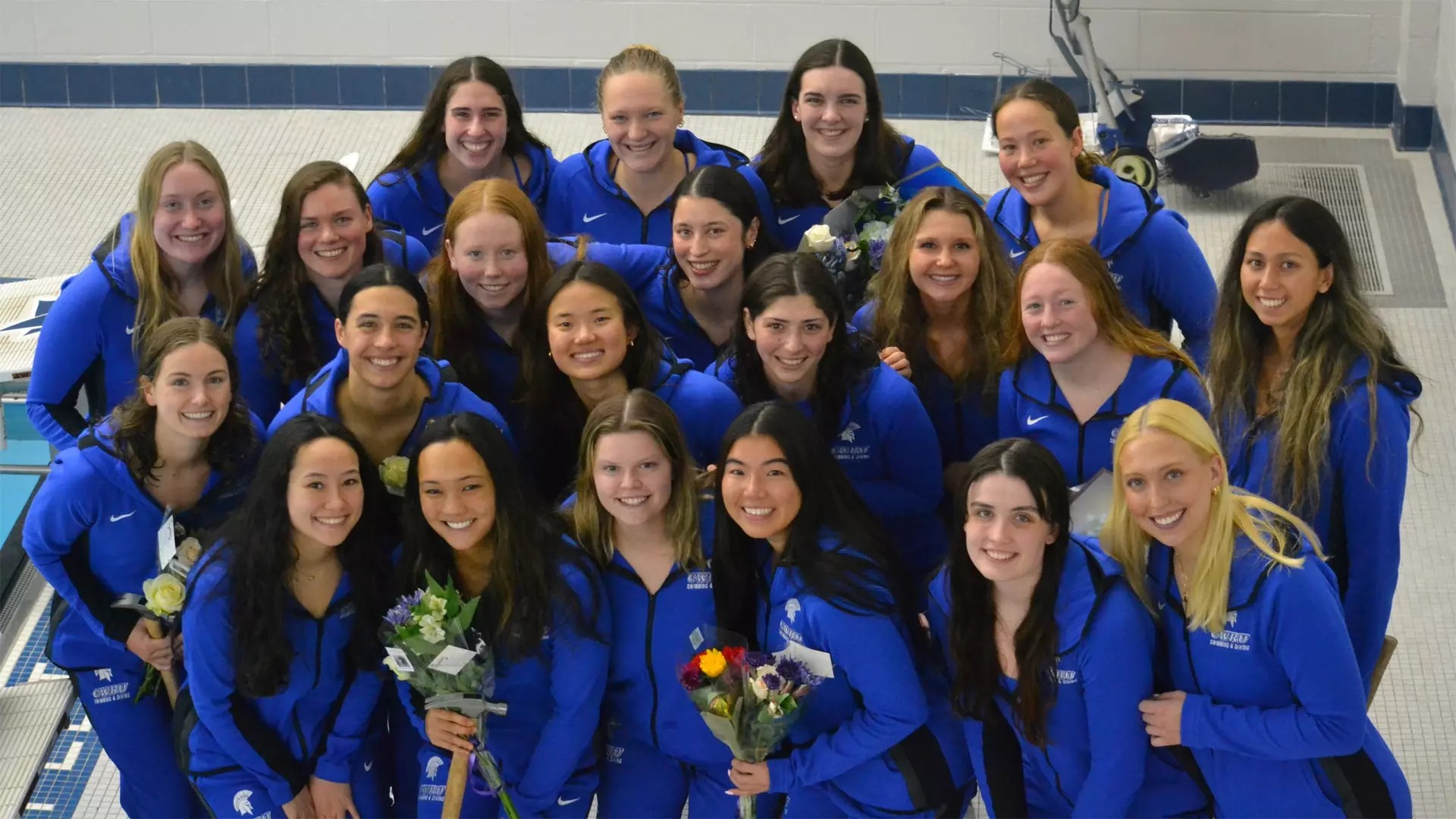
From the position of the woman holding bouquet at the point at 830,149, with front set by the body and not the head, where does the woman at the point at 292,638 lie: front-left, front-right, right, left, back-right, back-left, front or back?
front-right

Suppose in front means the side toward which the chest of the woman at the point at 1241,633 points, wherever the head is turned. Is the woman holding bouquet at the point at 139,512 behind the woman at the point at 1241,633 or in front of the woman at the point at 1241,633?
in front

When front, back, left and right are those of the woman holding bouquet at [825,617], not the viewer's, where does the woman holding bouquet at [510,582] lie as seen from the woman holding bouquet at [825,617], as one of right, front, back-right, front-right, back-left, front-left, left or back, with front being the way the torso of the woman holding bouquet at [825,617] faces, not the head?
front-right

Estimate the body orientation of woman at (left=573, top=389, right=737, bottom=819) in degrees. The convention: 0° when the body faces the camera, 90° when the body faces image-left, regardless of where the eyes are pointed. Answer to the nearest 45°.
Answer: approximately 0°

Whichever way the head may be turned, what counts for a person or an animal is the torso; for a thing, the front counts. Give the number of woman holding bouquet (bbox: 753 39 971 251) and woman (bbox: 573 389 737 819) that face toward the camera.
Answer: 2

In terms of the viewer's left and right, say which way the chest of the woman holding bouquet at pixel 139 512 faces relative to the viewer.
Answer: facing the viewer and to the right of the viewer

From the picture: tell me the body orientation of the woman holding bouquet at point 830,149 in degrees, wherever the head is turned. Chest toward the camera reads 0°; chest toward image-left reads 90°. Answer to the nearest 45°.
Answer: approximately 0°

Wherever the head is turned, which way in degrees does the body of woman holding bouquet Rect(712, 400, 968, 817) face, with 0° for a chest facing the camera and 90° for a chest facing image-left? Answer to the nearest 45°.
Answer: approximately 45°
